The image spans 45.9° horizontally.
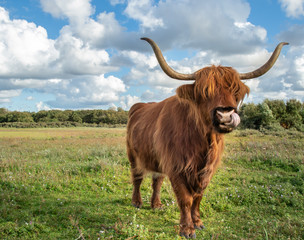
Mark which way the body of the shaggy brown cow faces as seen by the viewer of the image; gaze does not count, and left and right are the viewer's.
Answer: facing the viewer and to the right of the viewer
